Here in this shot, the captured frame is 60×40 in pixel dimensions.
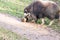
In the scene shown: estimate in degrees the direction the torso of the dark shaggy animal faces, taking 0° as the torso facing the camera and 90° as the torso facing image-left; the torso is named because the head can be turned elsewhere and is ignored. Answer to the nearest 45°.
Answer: approximately 90°
